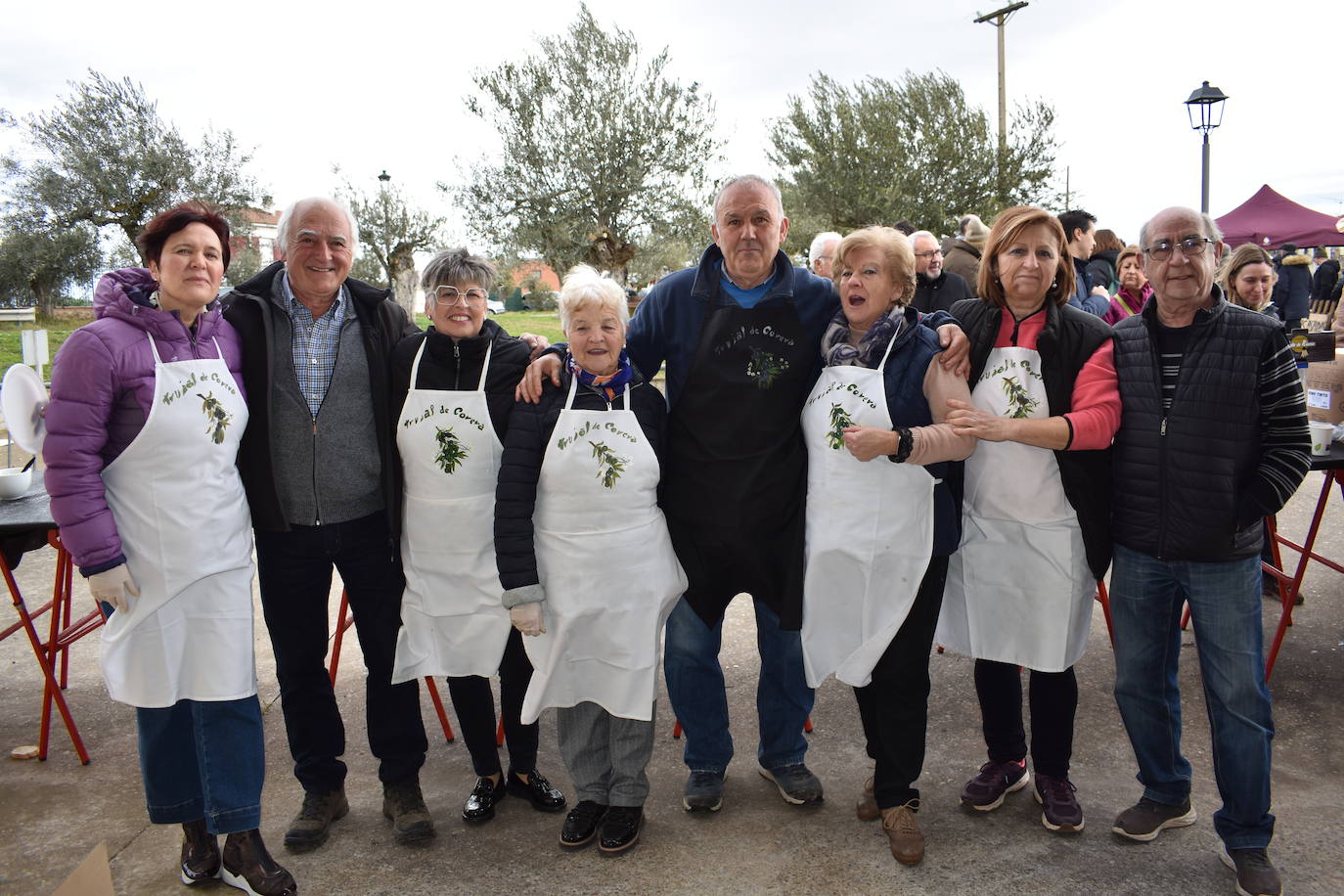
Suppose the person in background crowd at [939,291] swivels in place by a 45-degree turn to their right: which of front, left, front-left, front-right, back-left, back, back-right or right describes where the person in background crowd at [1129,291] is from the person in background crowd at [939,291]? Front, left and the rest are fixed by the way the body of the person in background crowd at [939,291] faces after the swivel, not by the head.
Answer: back-left

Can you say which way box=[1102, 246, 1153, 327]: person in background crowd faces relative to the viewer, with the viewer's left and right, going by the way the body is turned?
facing the viewer

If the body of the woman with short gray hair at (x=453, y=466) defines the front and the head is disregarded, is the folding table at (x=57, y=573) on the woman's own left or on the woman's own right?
on the woman's own right

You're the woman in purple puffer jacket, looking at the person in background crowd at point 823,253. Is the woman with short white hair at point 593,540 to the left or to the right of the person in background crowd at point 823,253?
right

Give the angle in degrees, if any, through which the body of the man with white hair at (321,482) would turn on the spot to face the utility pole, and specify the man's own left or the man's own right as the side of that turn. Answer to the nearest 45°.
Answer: approximately 135° to the man's own left

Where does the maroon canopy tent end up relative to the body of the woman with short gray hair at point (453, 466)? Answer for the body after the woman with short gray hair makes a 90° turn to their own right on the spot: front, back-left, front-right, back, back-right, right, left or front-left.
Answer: back-right

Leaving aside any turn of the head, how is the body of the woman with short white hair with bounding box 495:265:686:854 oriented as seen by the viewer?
toward the camera

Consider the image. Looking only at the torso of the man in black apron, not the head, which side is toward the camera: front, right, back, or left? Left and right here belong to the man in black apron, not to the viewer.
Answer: front

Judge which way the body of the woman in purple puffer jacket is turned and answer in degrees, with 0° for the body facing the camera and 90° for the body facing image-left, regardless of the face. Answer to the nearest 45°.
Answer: approximately 315°

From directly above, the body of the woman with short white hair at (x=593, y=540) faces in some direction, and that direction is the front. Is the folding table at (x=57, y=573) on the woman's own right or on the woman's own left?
on the woman's own right

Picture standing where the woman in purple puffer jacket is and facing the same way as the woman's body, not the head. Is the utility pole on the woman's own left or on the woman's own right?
on the woman's own left
